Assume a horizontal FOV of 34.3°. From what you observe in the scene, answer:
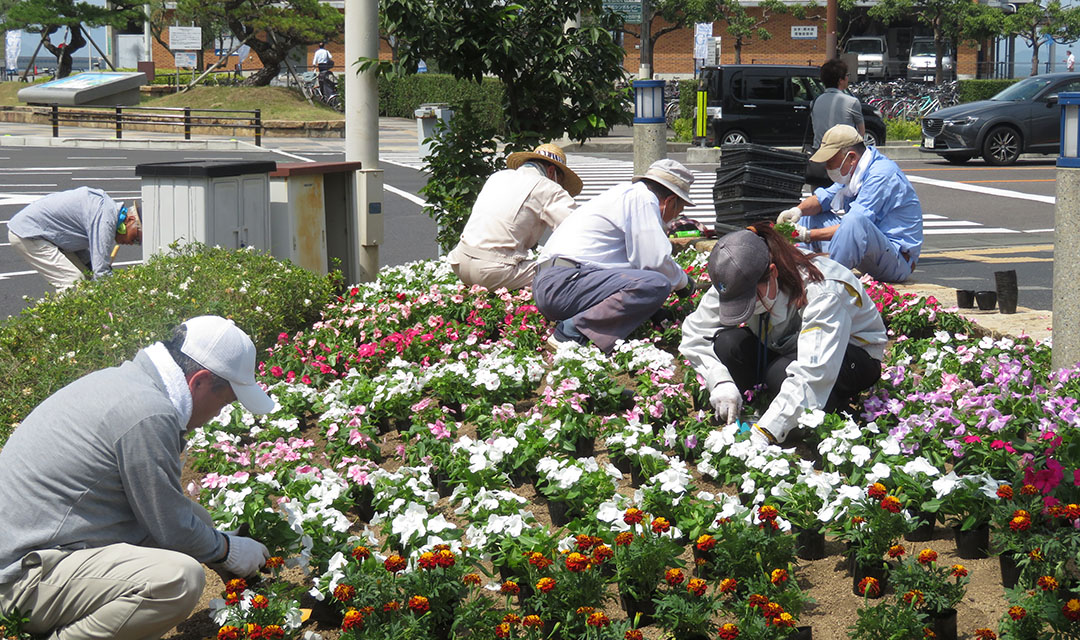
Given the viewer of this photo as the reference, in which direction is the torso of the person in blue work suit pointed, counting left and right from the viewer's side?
facing the viewer and to the left of the viewer

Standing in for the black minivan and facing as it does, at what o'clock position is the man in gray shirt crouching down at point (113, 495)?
The man in gray shirt crouching down is roughly at 3 o'clock from the black minivan.

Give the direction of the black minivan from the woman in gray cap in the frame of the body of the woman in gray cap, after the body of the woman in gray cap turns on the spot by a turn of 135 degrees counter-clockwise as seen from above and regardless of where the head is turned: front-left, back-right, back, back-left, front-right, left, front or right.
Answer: left

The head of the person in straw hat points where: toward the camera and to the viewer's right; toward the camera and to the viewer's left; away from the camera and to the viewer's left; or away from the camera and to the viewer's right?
away from the camera and to the viewer's right

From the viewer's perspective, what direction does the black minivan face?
to the viewer's right

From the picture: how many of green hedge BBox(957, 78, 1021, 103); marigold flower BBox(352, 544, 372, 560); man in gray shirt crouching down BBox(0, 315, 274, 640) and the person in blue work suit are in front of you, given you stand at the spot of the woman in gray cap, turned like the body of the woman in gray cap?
2

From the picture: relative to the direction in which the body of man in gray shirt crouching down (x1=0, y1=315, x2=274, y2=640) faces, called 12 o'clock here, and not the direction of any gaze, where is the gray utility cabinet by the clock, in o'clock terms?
The gray utility cabinet is roughly at 9 o'clock from the man in gray shirt crouching down.

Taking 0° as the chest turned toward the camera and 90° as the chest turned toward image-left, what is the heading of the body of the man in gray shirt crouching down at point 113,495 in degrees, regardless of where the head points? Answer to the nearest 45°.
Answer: approximately 270°

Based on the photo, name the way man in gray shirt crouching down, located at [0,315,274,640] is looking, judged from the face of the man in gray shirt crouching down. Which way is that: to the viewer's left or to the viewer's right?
to the viewer's right

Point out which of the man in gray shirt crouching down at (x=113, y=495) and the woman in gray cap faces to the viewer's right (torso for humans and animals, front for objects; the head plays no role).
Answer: the man in gray shirt crouching down

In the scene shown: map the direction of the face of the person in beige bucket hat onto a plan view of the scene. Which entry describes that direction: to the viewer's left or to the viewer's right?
to the viewer's right

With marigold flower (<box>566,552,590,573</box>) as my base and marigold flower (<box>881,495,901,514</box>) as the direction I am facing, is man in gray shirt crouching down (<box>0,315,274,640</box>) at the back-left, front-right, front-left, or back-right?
back-left

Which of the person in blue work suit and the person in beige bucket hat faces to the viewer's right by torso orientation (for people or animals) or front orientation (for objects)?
the person in beige bucket hat

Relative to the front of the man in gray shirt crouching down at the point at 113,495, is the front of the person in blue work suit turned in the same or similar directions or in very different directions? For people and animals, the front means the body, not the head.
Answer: very different directions
